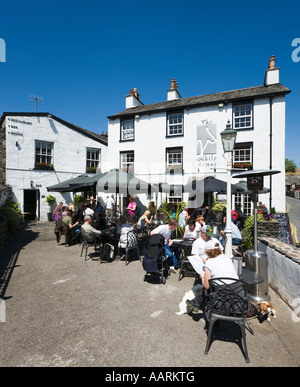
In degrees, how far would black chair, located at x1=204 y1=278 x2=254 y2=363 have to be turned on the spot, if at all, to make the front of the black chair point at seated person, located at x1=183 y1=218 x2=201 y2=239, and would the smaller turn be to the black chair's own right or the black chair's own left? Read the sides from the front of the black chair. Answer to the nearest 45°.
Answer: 0° — it already faces them

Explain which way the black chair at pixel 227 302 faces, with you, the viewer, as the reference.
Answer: facing away from the viewer

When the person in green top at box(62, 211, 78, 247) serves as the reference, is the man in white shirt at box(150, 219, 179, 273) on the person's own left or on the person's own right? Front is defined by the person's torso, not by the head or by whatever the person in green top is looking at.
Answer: on the person's own right

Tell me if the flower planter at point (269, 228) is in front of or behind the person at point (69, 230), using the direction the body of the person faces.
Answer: in front

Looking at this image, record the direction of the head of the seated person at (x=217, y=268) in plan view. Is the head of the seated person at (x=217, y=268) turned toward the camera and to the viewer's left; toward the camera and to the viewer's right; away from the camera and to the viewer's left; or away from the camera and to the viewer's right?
away from the camera and to the viewer's left

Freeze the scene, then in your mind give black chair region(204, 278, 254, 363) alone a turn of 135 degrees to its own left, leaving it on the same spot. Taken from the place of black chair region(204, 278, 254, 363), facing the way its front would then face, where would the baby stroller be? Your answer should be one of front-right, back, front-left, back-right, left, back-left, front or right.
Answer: right

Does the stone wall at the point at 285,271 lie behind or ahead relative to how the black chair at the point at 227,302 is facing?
ahead

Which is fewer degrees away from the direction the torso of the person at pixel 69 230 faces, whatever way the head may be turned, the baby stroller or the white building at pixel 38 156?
the baby stroller

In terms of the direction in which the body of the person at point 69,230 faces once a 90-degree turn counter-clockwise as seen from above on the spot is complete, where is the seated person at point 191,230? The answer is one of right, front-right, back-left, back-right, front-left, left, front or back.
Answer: back-right

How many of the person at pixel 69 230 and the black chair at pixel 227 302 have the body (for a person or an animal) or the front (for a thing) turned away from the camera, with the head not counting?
1

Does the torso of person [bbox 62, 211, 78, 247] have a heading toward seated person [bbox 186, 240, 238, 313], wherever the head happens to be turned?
no

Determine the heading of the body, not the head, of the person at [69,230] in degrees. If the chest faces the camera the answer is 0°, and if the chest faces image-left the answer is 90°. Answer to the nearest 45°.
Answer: approximately 270°

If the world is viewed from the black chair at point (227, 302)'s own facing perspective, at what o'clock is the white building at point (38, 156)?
The white building is roughly at 10 o'clock from the black chair.

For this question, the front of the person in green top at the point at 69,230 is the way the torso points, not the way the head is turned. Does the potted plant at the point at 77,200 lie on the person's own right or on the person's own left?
on the person's own left

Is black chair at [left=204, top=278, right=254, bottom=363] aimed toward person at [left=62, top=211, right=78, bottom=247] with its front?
no

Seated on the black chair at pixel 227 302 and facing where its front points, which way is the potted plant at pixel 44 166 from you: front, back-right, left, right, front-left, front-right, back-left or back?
front-left
